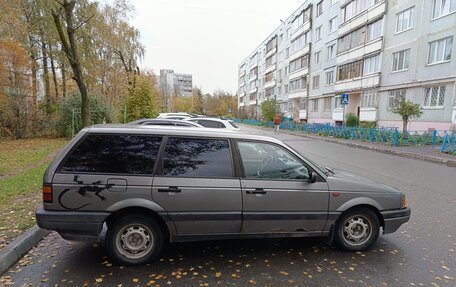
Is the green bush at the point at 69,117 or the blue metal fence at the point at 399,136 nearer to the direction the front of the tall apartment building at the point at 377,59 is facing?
the green bush

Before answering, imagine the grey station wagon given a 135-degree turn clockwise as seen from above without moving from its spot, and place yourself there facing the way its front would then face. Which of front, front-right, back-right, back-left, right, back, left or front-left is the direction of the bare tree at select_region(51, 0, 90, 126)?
right

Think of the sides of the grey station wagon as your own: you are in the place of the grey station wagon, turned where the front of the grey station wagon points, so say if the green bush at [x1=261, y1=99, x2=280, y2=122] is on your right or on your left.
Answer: on your left

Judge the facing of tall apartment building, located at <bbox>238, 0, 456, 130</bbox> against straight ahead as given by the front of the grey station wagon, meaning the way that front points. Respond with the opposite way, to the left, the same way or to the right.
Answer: the opposite way

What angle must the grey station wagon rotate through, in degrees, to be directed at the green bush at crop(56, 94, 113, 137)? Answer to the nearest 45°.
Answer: approximately 135° to its left

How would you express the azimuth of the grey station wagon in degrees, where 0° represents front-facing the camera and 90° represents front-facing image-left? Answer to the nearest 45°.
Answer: approximately 270°

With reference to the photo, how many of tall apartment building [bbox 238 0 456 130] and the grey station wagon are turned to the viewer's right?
1

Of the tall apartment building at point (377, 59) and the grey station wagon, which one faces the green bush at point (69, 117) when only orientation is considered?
the tall apartment building

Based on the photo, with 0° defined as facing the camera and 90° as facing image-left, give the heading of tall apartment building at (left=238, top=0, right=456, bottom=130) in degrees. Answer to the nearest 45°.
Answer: approximately 45°
